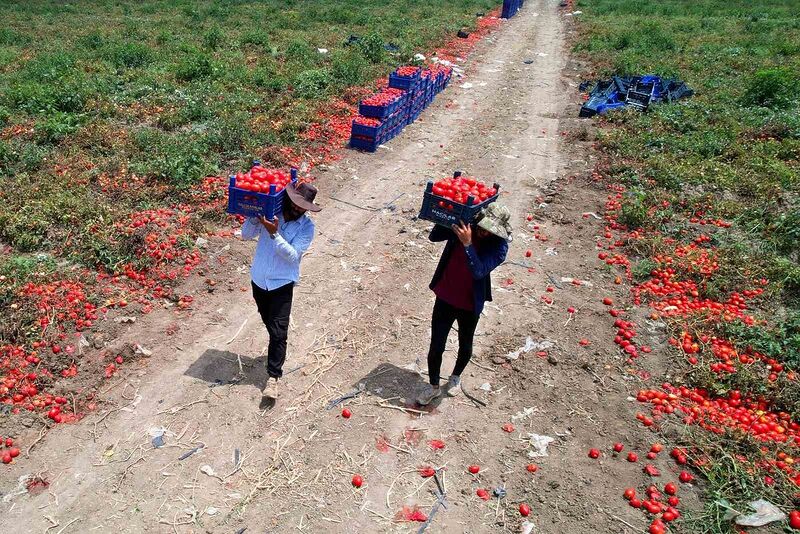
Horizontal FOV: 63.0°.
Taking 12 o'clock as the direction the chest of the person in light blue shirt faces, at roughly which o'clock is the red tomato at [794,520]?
The red tomato is roughly at 10 o'clock from the person in light blue shirt.

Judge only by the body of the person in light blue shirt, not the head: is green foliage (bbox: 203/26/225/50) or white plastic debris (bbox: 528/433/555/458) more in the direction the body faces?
the white plastic debris

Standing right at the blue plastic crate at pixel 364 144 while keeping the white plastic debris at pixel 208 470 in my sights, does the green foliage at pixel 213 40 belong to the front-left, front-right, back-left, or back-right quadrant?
back-right

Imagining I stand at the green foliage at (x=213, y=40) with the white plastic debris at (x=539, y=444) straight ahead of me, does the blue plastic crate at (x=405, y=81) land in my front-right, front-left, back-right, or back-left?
front-left

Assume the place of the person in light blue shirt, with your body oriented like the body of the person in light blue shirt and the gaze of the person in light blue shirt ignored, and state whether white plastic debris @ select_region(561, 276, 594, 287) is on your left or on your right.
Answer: on your left

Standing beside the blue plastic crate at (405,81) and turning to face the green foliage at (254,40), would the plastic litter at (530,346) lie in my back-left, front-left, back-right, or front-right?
back-left

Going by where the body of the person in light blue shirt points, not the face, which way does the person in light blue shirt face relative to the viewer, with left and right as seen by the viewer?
facing the viewer

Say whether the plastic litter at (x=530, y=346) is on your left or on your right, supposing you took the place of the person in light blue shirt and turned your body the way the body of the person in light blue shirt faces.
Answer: on your left

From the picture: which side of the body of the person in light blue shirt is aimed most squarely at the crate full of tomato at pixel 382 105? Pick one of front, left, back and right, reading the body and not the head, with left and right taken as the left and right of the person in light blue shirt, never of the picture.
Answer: back

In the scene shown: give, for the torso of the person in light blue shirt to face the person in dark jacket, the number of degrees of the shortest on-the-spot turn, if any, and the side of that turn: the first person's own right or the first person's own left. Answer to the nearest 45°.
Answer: approximately 90° to the first person's own left

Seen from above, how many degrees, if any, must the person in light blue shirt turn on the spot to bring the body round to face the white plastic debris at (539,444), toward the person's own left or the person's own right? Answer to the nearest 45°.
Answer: approximately 45° to the person's own left

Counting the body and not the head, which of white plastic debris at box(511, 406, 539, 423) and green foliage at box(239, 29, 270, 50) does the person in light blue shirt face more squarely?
the white plastic debris

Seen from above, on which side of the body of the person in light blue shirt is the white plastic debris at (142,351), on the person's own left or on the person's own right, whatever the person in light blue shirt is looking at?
on the person's own right

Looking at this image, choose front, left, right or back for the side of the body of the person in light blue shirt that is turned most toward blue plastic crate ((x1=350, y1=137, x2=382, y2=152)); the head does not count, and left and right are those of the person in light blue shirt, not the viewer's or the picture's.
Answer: back

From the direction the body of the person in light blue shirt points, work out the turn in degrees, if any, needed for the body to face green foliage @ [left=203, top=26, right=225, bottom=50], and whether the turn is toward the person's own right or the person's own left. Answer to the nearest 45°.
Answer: approximately 180°
